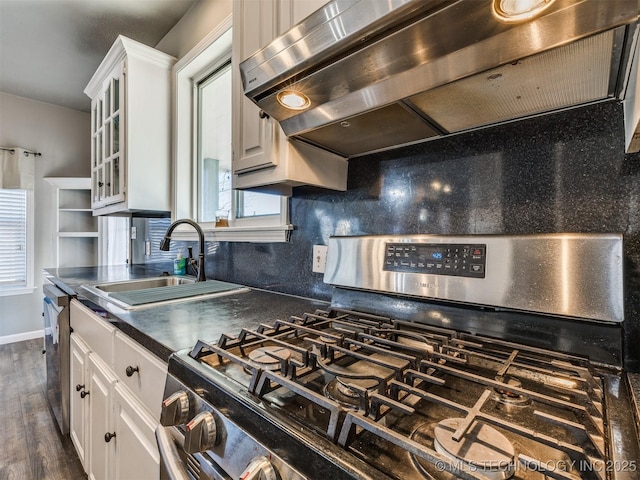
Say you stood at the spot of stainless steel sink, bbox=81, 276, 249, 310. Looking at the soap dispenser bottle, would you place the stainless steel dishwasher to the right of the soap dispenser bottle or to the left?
left

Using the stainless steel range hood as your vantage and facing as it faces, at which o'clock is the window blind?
The window blind is roughly at 2 o'clock from the stainless steel range hood.

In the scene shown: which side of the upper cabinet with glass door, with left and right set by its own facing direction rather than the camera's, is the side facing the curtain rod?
right

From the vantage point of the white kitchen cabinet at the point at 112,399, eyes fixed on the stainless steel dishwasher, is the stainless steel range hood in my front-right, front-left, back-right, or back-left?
back-right

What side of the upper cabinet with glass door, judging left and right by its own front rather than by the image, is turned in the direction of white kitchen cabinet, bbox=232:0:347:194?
left

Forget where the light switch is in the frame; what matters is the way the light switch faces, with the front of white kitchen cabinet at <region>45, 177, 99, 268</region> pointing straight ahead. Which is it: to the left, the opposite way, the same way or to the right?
to the right

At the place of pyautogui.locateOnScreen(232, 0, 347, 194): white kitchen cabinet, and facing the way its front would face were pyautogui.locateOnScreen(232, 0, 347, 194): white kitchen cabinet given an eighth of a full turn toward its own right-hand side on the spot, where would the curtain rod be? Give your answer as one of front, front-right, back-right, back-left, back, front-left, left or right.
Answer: front-right
